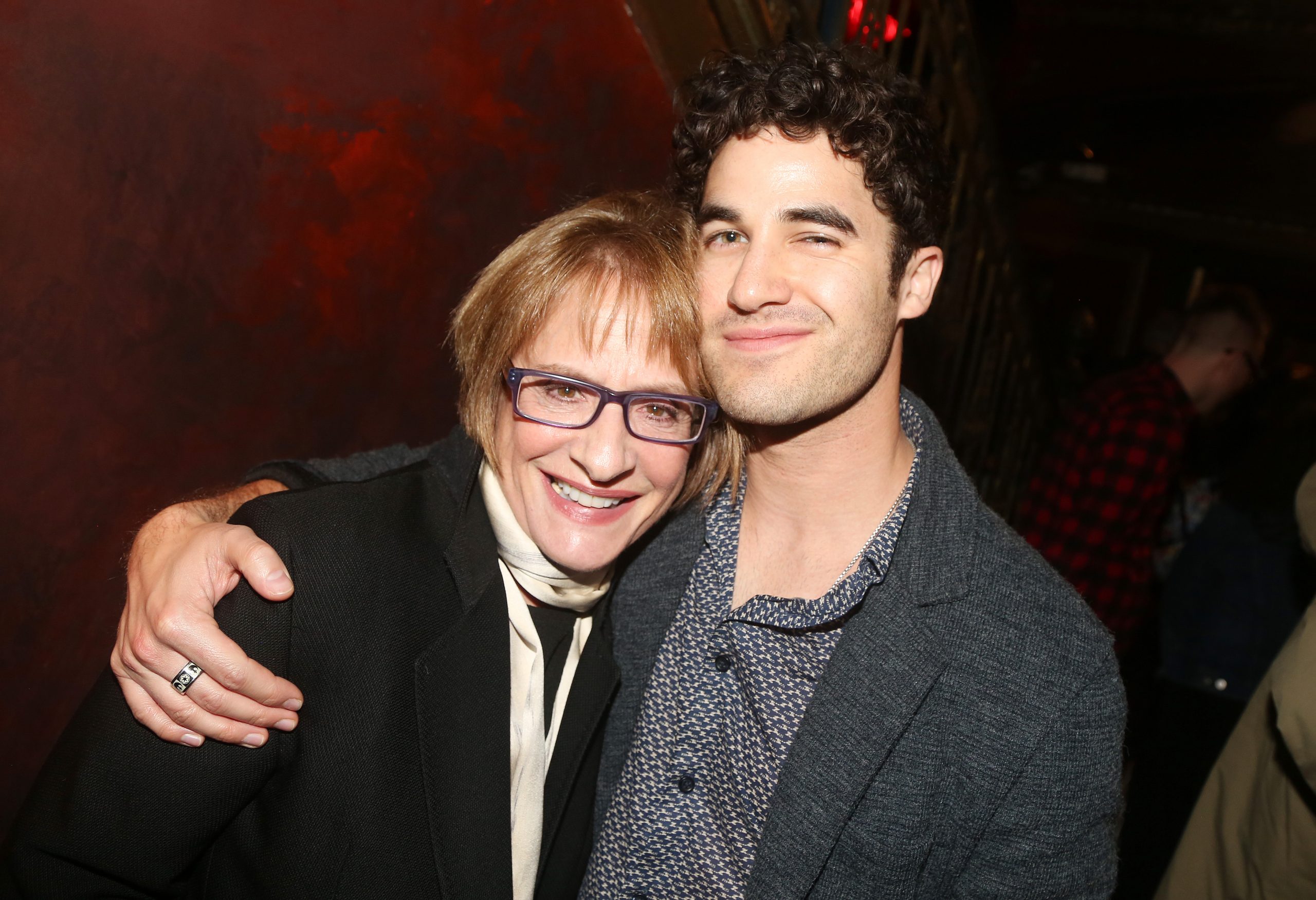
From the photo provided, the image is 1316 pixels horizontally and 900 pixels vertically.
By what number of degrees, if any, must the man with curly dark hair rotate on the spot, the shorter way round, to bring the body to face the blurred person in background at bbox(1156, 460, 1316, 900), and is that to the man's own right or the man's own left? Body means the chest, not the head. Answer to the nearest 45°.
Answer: approximately 135° to the man's own left

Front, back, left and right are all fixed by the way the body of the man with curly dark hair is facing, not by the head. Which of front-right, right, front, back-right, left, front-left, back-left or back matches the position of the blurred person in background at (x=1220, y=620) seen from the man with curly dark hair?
back

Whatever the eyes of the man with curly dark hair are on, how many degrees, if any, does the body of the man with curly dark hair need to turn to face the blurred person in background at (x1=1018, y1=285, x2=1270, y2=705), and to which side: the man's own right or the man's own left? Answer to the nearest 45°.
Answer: approximately 180°

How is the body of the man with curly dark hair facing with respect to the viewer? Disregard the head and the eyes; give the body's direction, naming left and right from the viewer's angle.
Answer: facing the viewer and to the left of the viewer
